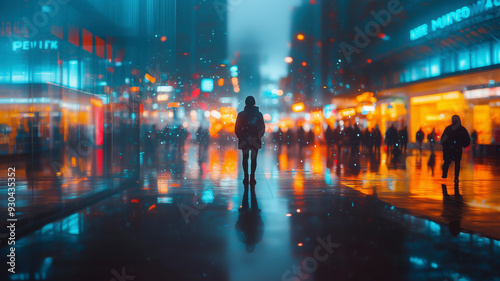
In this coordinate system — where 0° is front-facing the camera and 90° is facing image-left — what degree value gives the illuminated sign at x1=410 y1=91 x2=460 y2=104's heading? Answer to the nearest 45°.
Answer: approximately 45°

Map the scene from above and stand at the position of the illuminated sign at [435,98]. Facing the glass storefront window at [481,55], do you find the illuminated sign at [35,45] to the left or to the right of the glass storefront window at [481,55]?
right

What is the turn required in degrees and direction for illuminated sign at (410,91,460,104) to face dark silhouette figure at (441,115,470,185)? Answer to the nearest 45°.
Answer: approximately 45° to its left

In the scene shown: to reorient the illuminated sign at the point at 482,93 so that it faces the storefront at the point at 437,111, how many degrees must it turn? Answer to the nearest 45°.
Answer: approximately 90° to its right

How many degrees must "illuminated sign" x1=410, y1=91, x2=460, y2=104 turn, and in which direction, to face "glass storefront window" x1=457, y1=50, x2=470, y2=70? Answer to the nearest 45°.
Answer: approximately 45° to its left

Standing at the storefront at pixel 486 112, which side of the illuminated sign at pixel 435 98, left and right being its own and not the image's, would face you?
left

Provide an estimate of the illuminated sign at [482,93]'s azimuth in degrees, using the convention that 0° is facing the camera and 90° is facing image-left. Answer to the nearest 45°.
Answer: approximately 45°

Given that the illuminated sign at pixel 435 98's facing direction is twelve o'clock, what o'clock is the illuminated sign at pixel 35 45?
the illuminated sign at pixel 35 45 is roughly at 11 o'clock from the illuminated sign at pixel 435 98.
